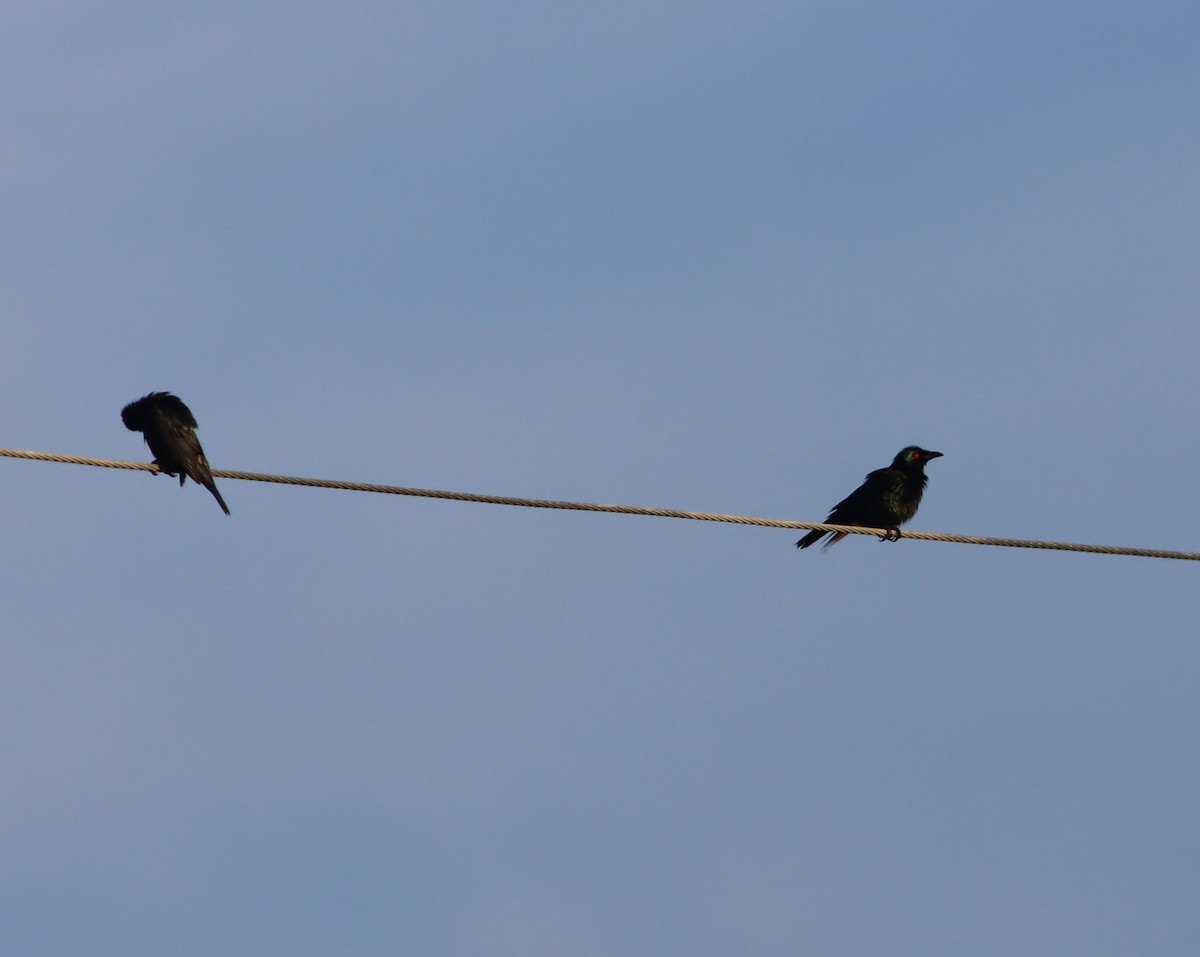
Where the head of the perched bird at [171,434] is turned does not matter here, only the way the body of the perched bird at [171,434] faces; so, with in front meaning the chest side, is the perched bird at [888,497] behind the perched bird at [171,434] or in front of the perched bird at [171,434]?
behind

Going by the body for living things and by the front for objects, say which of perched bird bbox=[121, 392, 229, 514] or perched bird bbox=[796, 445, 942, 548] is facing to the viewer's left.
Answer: perched bird bbox=[121, 392, 229, 514]

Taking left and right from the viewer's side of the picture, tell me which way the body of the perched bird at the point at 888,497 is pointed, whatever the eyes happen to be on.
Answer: facing to the right of the viewer

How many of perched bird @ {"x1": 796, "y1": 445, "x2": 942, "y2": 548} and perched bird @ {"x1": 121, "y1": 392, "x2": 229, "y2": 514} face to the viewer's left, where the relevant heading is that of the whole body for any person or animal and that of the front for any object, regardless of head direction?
1

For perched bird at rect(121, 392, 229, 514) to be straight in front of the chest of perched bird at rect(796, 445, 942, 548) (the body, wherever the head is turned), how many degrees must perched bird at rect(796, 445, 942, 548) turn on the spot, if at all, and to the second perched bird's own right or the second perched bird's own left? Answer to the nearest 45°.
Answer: approximately 135° to the second perched bird's own right

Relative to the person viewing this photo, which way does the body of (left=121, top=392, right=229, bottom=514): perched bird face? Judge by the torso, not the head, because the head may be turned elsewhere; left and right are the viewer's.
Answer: facing to the left of the viewer

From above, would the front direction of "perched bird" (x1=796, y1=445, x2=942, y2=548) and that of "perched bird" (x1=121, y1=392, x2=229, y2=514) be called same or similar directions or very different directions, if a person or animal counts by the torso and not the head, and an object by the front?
very different directions
